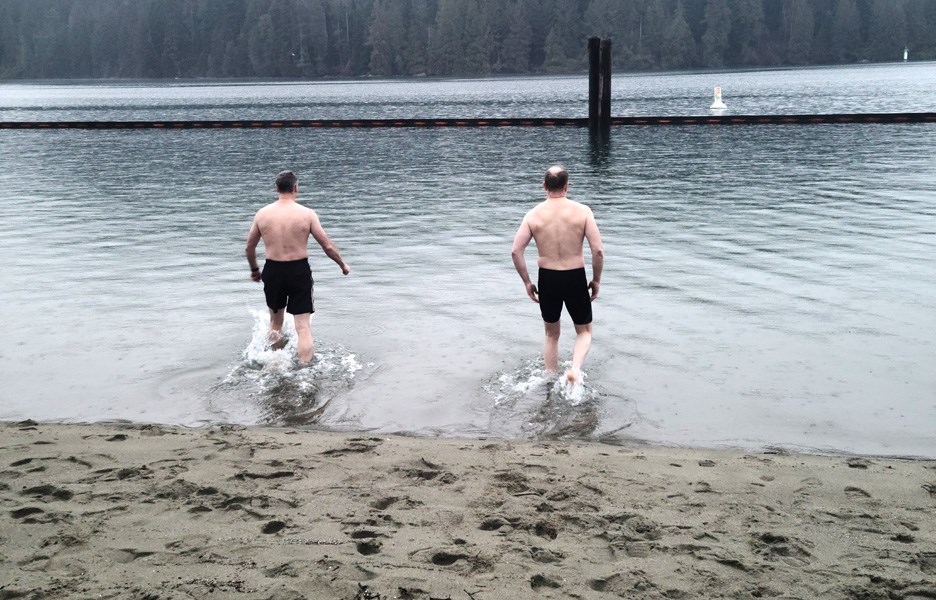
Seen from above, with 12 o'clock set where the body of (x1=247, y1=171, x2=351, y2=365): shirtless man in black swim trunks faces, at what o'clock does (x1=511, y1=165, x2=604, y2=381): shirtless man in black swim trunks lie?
(x1=511, y1=165, x2=604, y2=381): shirtless man in black swim trunks is roughly at 4 o'clock from (x1=247, y1=171, x2=351, y2=365): shirtless man in black swim trunks.

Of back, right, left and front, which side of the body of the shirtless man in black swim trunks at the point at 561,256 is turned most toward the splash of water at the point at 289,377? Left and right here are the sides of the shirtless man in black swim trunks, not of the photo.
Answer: left

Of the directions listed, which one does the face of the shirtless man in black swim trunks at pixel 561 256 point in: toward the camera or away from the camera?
away from the camera

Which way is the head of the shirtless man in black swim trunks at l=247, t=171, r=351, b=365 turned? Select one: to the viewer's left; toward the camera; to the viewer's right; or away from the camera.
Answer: away from the camera

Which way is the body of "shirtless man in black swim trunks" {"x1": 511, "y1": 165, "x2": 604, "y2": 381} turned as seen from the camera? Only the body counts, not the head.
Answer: away from the camera

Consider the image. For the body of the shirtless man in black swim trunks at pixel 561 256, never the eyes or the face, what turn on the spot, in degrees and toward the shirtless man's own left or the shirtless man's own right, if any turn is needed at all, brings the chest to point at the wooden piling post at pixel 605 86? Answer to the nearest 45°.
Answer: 0° — they already face it

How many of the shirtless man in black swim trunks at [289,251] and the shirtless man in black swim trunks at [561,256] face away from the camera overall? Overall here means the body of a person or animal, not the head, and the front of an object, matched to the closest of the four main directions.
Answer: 2

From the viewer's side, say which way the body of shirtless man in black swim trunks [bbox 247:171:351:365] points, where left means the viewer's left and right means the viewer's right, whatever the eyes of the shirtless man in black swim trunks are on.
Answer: facing away from the viewer
